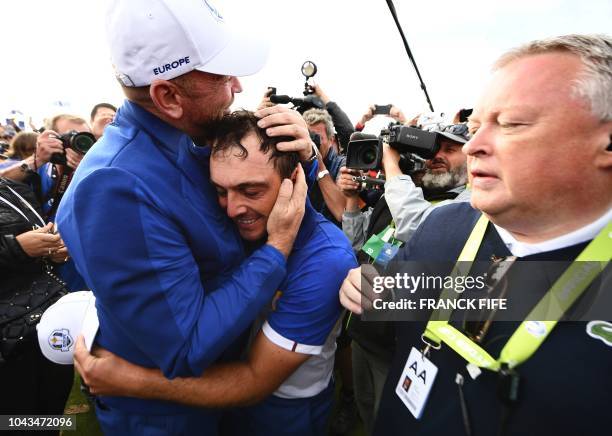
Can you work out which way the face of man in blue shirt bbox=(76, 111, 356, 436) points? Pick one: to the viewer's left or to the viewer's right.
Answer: to the viewer's left

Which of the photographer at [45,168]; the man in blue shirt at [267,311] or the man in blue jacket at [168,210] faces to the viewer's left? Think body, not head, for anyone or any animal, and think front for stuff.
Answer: the man in blue shirt at [267,311]

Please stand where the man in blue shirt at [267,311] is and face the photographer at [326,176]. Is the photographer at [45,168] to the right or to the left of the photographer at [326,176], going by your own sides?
left

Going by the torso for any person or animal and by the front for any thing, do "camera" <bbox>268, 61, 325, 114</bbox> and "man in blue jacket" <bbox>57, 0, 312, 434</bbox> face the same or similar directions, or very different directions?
very different directions

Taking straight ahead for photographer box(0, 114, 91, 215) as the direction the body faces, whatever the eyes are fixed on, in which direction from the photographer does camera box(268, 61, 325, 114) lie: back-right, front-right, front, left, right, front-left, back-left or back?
front-left

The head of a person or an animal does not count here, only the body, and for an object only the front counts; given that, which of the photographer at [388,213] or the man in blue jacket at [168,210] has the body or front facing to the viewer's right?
the man in blue jacket

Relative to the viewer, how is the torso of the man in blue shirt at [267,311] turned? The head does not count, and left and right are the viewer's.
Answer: facing to the left of the viewer

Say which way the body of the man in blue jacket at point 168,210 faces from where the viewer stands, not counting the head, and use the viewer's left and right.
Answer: facing to the right of the viewer

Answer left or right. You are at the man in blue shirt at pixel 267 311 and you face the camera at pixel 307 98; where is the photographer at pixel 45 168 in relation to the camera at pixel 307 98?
left

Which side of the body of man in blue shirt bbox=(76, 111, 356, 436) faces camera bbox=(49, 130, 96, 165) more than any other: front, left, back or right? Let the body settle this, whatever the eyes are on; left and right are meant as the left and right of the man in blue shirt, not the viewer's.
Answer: right

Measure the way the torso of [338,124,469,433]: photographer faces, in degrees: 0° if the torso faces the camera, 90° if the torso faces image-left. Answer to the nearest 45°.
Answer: approximately 45°

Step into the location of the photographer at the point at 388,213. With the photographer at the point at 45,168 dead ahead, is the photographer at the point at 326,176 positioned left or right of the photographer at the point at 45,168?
right

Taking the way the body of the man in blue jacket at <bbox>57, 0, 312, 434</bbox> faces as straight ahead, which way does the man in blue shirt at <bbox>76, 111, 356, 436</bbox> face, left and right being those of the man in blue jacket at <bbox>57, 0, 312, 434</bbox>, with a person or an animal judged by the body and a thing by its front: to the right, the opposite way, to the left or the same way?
the opposite way

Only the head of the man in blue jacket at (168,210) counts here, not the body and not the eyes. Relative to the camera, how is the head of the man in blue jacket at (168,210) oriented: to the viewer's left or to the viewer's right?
to the viewer's right

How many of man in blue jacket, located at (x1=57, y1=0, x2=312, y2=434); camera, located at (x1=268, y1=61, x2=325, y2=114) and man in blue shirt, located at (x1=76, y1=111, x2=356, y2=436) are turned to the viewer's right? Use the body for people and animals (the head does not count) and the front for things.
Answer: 1
